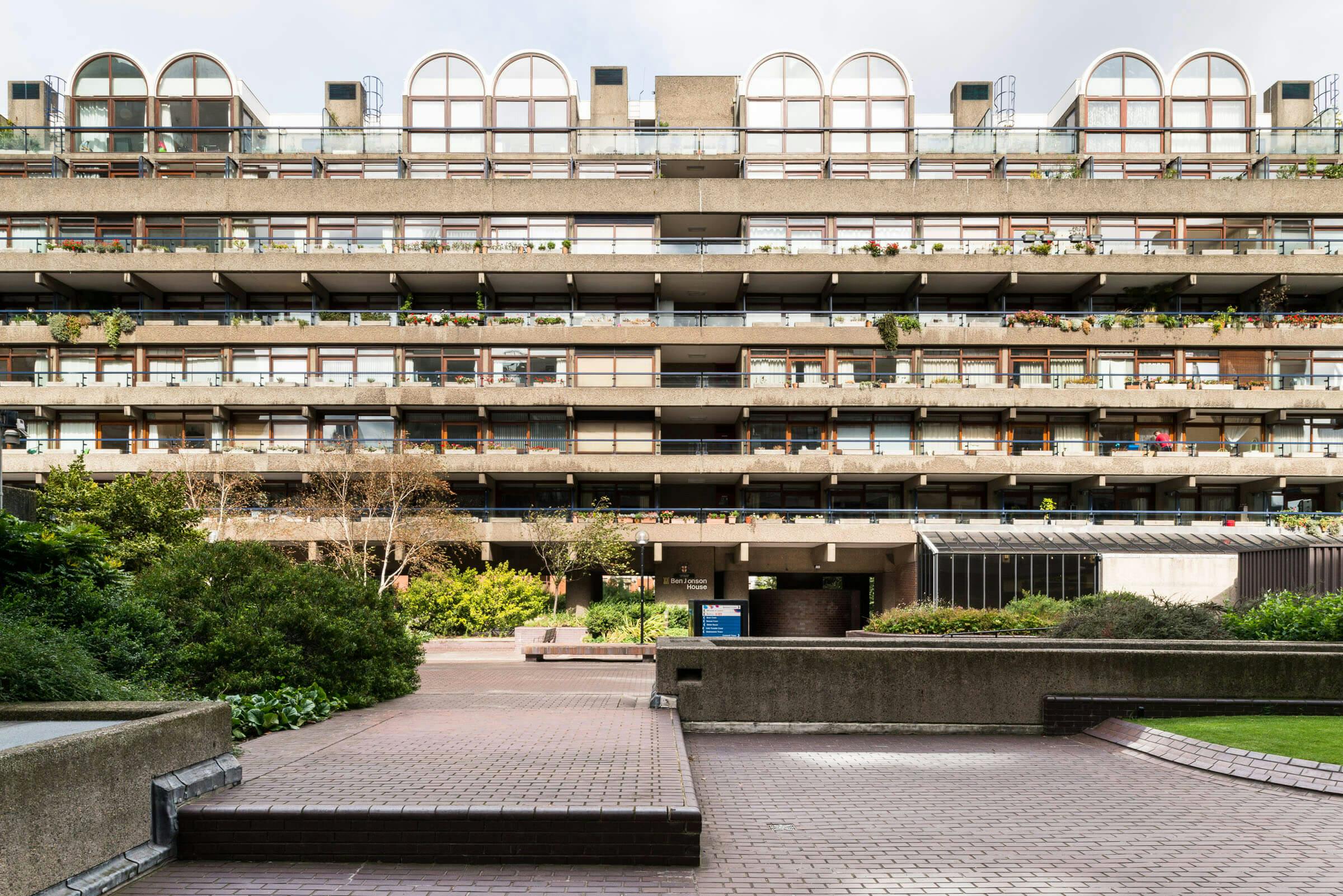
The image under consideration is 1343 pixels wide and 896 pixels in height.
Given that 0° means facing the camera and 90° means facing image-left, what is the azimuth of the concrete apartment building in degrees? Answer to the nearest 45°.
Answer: approximately 0°

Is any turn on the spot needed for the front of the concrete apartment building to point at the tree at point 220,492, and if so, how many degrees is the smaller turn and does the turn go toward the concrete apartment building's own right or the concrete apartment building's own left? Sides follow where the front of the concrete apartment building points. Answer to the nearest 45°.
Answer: approximately 90° to the concrete apartment building's own right

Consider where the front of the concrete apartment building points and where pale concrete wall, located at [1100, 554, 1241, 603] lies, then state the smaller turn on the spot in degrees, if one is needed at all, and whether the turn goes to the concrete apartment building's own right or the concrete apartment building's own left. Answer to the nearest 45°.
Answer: approximately 45° to the concrete apartment building's own left

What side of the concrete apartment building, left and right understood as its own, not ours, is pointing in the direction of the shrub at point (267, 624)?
front

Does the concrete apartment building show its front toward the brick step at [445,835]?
yes

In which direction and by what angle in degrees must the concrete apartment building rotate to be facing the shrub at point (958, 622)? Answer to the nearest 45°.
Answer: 0° — it already faces it

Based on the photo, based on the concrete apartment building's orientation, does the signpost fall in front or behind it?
in front

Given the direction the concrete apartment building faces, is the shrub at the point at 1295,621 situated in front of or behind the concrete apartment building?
in front

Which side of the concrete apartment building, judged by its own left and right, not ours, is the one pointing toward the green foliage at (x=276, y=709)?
front
